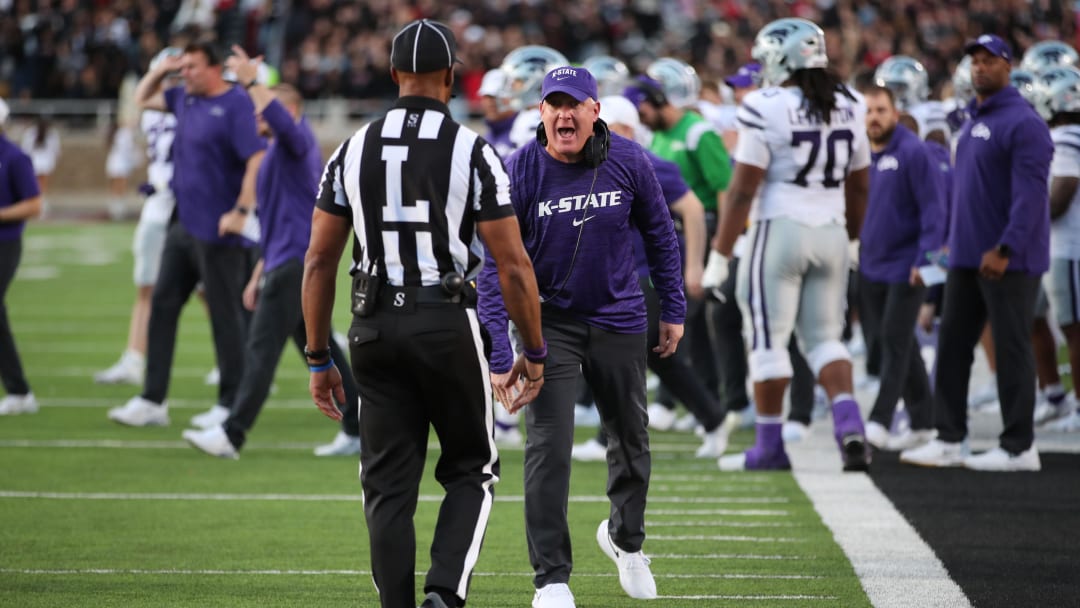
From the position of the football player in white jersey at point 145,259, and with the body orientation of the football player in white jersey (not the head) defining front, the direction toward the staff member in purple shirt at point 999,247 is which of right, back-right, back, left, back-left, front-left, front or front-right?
back-left

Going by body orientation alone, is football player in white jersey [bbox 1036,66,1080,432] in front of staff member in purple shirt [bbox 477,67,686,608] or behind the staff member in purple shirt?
behind

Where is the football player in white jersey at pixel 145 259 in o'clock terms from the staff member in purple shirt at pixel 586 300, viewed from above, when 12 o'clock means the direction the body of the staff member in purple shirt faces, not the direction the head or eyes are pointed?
The football player in white jersey is roughly at 5 o'clock from the staff member in purple shirt.

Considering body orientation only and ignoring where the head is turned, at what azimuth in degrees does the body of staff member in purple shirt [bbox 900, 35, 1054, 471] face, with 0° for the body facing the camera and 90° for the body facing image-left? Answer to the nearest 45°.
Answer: approximately 45°

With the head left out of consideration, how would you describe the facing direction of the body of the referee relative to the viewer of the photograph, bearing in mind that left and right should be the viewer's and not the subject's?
facing away from the viewer

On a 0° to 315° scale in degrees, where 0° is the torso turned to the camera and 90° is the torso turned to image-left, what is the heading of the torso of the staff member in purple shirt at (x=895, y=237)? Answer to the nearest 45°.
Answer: approximately 45°

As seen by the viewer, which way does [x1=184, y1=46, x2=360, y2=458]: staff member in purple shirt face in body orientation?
to the viewer's left

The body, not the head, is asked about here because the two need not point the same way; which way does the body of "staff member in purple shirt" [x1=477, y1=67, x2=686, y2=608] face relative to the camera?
toward the camera

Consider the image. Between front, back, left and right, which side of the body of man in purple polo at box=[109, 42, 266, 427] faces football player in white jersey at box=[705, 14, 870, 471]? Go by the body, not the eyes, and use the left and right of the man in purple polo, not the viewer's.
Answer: left
